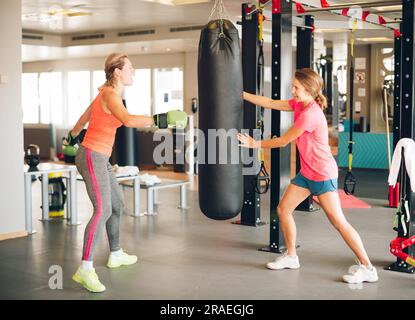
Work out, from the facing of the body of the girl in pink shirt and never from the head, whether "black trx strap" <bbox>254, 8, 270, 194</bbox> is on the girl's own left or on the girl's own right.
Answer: on the girl's own right

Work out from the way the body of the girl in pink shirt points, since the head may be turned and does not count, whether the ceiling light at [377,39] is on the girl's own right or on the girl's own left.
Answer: on the girl's own right

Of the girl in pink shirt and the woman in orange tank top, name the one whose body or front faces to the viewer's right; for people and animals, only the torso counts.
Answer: the woman in orange tank top

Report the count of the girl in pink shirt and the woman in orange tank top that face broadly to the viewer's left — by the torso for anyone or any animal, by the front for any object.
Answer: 1

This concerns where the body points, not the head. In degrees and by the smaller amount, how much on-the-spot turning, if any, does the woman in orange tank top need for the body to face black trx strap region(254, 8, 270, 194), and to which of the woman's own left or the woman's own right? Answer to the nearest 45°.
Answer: approximately 45° to the woman's own left

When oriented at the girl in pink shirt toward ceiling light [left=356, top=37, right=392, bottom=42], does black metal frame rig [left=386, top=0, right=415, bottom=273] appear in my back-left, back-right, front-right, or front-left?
front-right

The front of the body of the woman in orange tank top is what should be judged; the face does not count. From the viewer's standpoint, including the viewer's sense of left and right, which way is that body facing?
facing to the right of the viewer

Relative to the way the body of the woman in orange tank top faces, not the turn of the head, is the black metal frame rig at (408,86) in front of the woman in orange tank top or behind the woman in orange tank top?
in front

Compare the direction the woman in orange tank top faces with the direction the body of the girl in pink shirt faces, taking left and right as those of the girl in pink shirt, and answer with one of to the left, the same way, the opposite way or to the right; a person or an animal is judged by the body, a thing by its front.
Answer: the opposite way

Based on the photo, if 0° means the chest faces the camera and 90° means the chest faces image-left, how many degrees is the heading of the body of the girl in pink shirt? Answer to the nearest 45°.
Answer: approximately 90°

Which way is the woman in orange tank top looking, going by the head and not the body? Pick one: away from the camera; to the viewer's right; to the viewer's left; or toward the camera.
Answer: to the viewer's right

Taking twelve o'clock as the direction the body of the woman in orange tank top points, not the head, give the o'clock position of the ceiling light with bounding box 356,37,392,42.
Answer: The ceiling light is roughly at 10 o'clock from the woman in orange tank top.

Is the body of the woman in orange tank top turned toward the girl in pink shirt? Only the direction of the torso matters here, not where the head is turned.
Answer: yes
